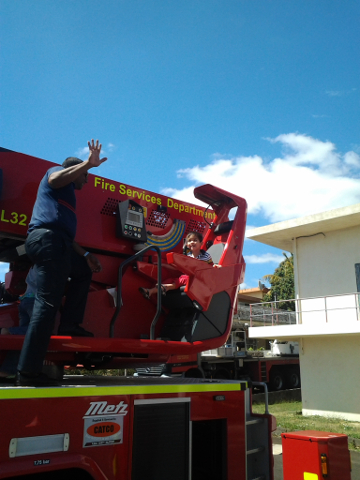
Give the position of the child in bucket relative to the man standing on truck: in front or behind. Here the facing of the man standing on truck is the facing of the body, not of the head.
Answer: in front

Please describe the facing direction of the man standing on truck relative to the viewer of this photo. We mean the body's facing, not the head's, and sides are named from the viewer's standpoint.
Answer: facing to the right of the viewer
